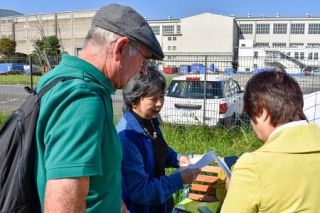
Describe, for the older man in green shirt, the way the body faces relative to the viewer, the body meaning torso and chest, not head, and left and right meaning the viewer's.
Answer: facing to the right of the viewer

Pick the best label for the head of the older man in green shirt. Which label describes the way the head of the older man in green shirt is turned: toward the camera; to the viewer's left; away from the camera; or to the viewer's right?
to the viewer's right

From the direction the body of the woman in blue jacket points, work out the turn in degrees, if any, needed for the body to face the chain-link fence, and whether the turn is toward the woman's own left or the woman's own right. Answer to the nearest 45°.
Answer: approximately 135° to the woman's own left

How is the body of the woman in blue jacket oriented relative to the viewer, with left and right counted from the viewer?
facing the viewer and to the right of the viewer

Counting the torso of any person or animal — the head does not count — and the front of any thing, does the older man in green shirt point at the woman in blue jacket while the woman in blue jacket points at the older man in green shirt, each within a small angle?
no

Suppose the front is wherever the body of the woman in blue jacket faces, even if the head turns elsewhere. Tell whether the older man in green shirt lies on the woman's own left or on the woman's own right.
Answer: on the woman's own right

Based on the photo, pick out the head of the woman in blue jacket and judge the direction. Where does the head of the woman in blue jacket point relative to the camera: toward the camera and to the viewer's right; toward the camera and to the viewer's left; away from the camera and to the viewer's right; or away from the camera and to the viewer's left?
toward the camera and to the viewer's right

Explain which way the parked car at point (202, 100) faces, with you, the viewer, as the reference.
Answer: facing away from the viewer and to the right of the viewer

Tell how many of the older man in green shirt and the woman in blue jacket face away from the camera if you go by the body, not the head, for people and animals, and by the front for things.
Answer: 0

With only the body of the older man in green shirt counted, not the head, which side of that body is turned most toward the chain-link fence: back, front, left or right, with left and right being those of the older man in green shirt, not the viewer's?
left

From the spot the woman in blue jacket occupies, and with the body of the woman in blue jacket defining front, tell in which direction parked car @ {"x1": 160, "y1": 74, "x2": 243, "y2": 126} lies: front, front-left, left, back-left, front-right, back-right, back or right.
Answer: back-left

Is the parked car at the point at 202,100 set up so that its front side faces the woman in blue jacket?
no
